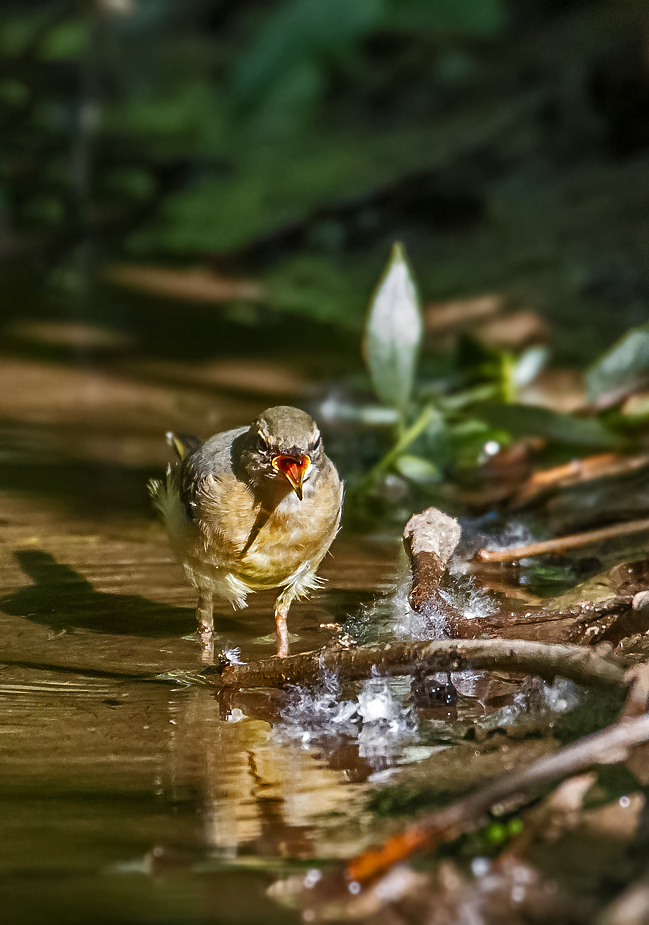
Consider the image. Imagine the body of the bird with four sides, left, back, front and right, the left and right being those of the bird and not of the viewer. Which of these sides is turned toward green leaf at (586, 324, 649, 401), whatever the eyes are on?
left

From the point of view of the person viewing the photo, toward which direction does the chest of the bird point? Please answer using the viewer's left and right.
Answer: facing the viewer and to the right of the viewer
